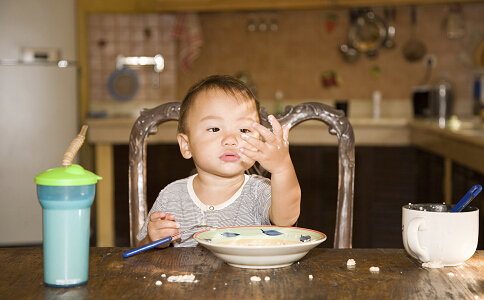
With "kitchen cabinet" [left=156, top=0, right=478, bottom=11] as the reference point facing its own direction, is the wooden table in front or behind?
in front

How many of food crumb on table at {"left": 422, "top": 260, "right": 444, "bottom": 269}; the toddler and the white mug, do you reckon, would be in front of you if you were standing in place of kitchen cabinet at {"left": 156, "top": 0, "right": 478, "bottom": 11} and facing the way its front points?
3

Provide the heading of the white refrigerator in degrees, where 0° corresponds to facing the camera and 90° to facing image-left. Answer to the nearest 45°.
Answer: approximately 0°

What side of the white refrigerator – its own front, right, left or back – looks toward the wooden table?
front

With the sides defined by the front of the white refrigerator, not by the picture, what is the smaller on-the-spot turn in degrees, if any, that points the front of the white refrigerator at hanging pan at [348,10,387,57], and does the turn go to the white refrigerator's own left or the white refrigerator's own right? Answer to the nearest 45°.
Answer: approximately 90° to the white refrigerator's own left

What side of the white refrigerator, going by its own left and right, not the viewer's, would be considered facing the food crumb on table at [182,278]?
front

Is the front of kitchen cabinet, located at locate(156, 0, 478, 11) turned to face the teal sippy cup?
yes

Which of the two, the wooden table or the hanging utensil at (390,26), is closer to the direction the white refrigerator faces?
the wooden table

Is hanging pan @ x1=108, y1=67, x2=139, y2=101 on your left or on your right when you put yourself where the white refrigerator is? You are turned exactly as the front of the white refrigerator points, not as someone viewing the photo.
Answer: on your left

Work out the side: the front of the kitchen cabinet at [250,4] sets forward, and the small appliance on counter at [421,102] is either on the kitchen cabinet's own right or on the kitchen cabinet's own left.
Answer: on the kitchen cabinet's own left
